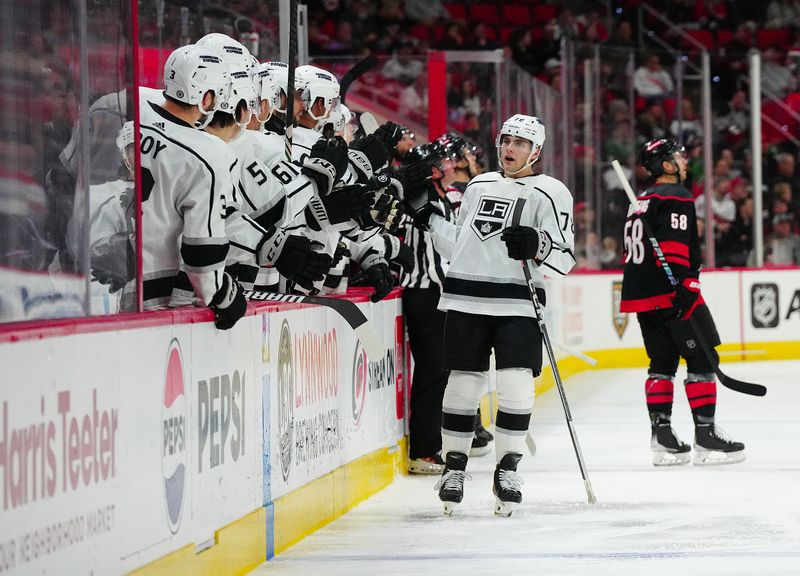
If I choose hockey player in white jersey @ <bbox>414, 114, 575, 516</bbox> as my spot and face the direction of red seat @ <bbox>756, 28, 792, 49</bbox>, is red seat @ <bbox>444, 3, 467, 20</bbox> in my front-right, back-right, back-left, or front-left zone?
front-left

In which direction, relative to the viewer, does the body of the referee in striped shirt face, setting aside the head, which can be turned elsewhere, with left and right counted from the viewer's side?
facing to the right of the viewer

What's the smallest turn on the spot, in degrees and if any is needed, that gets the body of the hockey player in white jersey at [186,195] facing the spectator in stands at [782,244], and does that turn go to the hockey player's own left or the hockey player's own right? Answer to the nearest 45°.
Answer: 0° — they already face them

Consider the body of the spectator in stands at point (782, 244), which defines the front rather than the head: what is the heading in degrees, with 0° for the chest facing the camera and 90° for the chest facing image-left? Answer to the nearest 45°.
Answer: approximately 45°

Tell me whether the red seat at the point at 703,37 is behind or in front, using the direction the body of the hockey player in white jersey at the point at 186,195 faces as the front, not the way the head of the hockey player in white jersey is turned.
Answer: in front

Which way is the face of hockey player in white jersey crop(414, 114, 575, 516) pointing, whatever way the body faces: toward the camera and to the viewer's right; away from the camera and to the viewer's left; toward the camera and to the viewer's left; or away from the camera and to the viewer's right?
toward the camera and to the viewer's left
